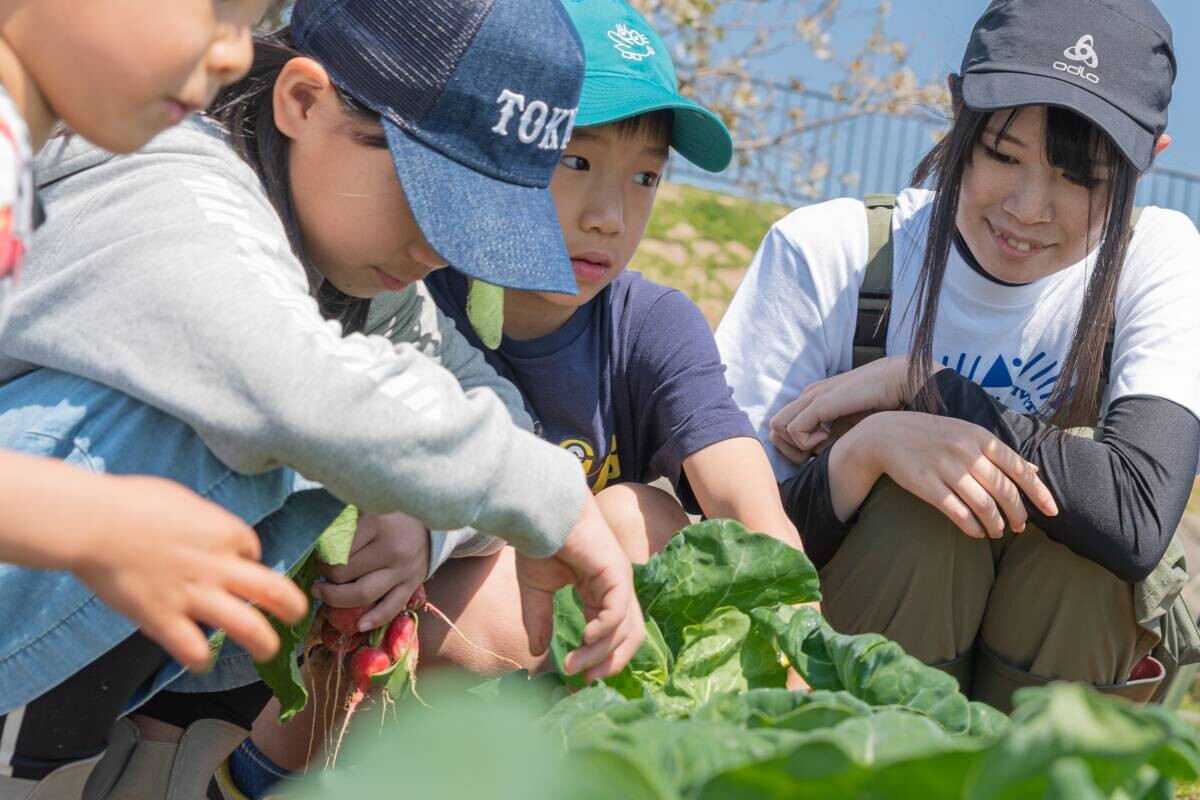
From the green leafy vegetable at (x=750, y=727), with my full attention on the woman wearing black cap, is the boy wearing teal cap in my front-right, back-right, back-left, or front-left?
front-left

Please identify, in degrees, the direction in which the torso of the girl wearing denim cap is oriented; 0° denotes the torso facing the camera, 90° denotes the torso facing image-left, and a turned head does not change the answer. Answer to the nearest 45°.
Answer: approximately 270°

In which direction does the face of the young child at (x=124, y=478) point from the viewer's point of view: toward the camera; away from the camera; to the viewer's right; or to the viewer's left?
to the viewer's right

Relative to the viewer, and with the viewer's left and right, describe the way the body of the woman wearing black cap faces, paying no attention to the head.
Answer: facing the viewer

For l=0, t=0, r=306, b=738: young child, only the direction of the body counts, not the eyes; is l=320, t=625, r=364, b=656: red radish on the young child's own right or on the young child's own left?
on the young child's own left

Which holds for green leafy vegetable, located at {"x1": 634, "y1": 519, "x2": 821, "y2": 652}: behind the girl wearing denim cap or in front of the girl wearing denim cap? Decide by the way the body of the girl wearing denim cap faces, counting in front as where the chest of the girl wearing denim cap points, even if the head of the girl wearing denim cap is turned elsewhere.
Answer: in front

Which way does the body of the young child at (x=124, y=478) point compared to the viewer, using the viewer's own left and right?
facing to the right of the viewer

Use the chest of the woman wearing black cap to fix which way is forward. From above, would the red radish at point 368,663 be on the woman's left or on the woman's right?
on the woman's right

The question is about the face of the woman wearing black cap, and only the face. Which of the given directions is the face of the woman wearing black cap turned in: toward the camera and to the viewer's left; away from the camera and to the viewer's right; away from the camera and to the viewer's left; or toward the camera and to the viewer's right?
toward the camera and to the viewer's left

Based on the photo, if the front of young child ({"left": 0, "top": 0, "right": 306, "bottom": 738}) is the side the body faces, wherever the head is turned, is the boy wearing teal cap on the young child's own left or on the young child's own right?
on the young child's own left

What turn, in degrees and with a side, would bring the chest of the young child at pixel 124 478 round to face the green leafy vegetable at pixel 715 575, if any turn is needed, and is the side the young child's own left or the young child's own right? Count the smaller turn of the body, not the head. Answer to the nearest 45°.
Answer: approximately 45° to the young child's own left
